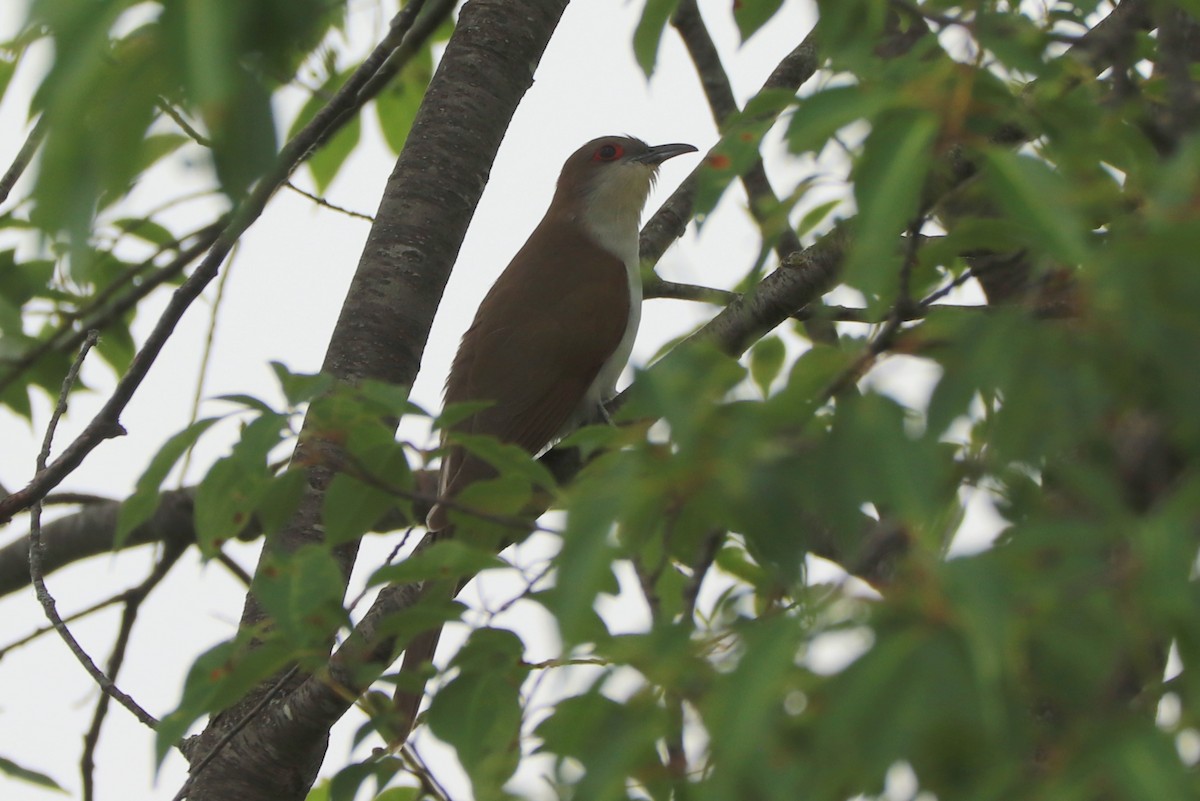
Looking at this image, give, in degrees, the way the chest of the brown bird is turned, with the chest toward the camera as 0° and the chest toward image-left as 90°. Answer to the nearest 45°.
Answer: approximately 270°
